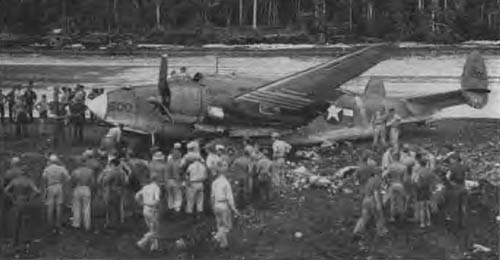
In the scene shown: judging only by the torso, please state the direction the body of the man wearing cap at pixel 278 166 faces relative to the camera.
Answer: away from the camera

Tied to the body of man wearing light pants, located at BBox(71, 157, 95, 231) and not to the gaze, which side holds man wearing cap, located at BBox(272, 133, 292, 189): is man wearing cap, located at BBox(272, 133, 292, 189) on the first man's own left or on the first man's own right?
on the first man's own right

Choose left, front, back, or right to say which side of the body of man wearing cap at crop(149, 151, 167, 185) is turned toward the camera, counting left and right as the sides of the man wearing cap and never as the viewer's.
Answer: back

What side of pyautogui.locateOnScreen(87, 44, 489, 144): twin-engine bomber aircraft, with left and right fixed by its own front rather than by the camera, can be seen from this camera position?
left

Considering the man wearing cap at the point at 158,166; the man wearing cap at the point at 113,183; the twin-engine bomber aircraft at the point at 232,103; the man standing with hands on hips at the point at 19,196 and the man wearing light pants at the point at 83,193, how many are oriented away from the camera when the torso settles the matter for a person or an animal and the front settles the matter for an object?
4

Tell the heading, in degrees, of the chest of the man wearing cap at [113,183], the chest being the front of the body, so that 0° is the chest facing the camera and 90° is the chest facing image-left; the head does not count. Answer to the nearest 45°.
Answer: approximately 180°

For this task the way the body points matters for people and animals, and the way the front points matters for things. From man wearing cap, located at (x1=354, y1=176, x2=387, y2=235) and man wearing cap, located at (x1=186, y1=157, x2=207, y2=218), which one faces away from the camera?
man wearing cap, located at (x1=186, y1=157, x2=207, y2=218)

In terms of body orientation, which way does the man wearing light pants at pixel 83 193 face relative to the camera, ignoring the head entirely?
away from the camera
